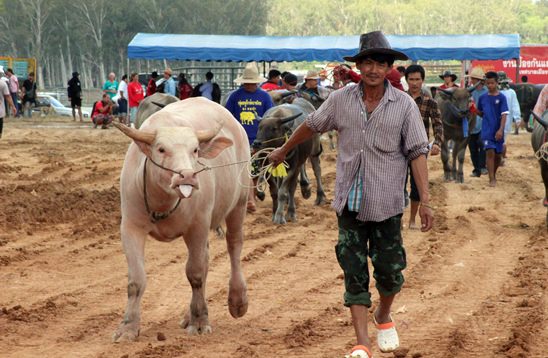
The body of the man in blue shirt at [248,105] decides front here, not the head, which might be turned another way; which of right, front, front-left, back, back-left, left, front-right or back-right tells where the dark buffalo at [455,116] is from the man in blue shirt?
back-left

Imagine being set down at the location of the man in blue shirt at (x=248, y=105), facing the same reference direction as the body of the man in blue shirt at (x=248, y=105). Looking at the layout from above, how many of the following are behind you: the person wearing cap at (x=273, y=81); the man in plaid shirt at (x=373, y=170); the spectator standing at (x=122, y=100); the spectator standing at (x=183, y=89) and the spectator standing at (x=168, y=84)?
4

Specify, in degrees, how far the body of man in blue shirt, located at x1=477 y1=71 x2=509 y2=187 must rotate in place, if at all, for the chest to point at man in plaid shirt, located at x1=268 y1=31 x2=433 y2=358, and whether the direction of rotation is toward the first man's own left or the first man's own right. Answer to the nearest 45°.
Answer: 0° — they already face them

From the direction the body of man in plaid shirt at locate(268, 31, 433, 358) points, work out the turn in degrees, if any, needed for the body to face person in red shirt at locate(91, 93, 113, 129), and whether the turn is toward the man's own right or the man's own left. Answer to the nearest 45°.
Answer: approximately 180°

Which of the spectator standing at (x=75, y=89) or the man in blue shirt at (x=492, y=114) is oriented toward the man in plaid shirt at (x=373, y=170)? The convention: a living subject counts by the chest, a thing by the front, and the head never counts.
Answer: the man in blue shirt

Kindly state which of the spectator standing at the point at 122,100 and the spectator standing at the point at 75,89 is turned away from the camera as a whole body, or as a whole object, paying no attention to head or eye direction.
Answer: the spectator standing at the point at 75,89

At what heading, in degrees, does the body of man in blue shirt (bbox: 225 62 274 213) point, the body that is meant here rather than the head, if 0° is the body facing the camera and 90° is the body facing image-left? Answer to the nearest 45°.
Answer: approximately 0°

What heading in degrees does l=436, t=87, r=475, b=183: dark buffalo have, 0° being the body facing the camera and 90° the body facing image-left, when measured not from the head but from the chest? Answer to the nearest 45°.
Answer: approximately 0°

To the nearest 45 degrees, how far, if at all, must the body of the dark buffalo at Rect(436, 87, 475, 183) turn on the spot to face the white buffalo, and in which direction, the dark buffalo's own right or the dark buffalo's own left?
0° — it already faces it
